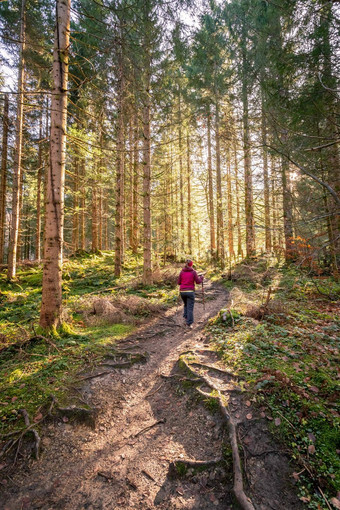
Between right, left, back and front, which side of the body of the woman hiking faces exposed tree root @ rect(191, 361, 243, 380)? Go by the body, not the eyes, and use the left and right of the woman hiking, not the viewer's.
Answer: back

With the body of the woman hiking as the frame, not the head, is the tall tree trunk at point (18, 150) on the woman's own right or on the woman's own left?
on the woman's own left

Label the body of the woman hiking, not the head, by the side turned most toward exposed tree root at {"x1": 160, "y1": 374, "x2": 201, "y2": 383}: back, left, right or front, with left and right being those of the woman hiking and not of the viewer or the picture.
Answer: back

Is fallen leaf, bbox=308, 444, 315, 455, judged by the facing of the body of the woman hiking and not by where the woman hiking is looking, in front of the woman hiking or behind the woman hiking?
behind

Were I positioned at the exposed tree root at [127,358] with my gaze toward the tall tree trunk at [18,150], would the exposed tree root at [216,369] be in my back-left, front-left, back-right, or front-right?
back-right

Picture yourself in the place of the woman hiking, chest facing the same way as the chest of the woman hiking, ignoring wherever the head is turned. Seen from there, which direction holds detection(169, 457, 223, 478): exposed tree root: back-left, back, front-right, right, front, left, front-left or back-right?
back

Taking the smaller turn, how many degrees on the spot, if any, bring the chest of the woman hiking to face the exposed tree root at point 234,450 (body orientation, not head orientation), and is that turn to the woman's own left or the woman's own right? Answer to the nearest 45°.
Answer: approximately 180°

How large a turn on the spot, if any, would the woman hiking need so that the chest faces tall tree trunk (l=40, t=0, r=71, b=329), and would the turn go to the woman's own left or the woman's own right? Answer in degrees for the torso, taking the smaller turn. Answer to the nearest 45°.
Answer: approximately 135° to the woman's own left

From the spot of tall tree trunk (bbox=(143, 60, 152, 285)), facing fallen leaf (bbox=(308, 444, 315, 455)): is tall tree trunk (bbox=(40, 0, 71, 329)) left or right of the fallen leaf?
right

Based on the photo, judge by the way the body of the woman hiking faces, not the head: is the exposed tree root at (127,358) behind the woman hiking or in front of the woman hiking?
behind

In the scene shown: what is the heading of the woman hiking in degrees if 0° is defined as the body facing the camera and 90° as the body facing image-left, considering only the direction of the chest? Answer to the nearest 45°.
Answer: approximately 180°
